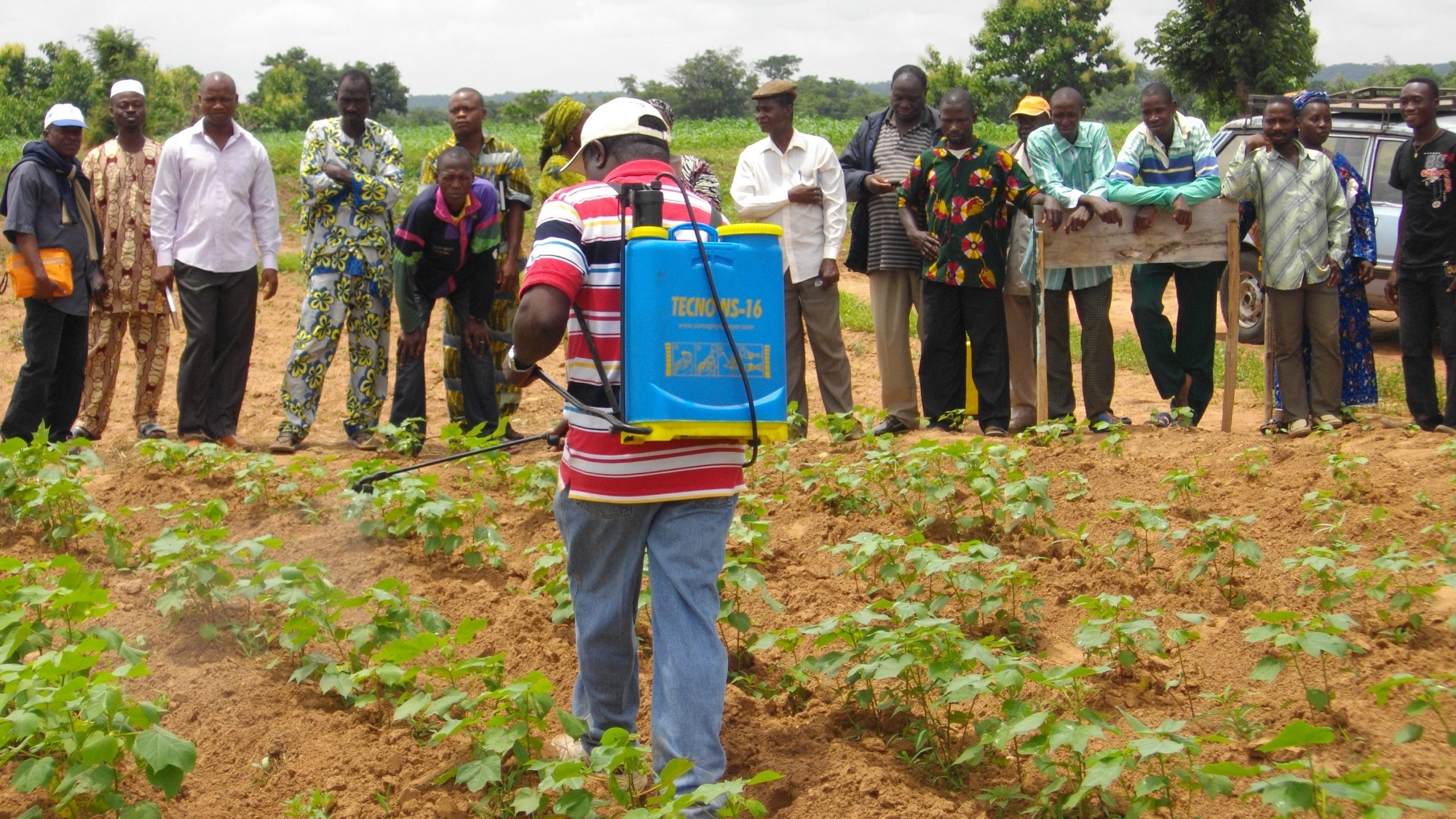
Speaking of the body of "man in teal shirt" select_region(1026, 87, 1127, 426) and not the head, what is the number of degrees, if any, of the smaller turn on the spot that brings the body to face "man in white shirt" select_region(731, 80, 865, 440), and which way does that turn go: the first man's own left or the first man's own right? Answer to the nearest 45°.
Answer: approximately 90° to the first man's own right

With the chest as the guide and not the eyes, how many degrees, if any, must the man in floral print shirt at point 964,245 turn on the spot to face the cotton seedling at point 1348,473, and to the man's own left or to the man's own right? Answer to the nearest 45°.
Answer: approximately 45° to the man's own left

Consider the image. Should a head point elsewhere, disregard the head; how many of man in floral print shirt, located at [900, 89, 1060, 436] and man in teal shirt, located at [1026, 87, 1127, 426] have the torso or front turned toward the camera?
2

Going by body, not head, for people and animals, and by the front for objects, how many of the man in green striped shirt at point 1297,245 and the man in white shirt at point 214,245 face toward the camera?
2

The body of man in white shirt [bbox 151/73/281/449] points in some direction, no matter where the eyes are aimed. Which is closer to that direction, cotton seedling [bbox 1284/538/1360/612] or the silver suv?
the cotton seedling

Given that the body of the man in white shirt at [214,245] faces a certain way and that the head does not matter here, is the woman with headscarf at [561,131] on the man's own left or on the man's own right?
on the man's own left
